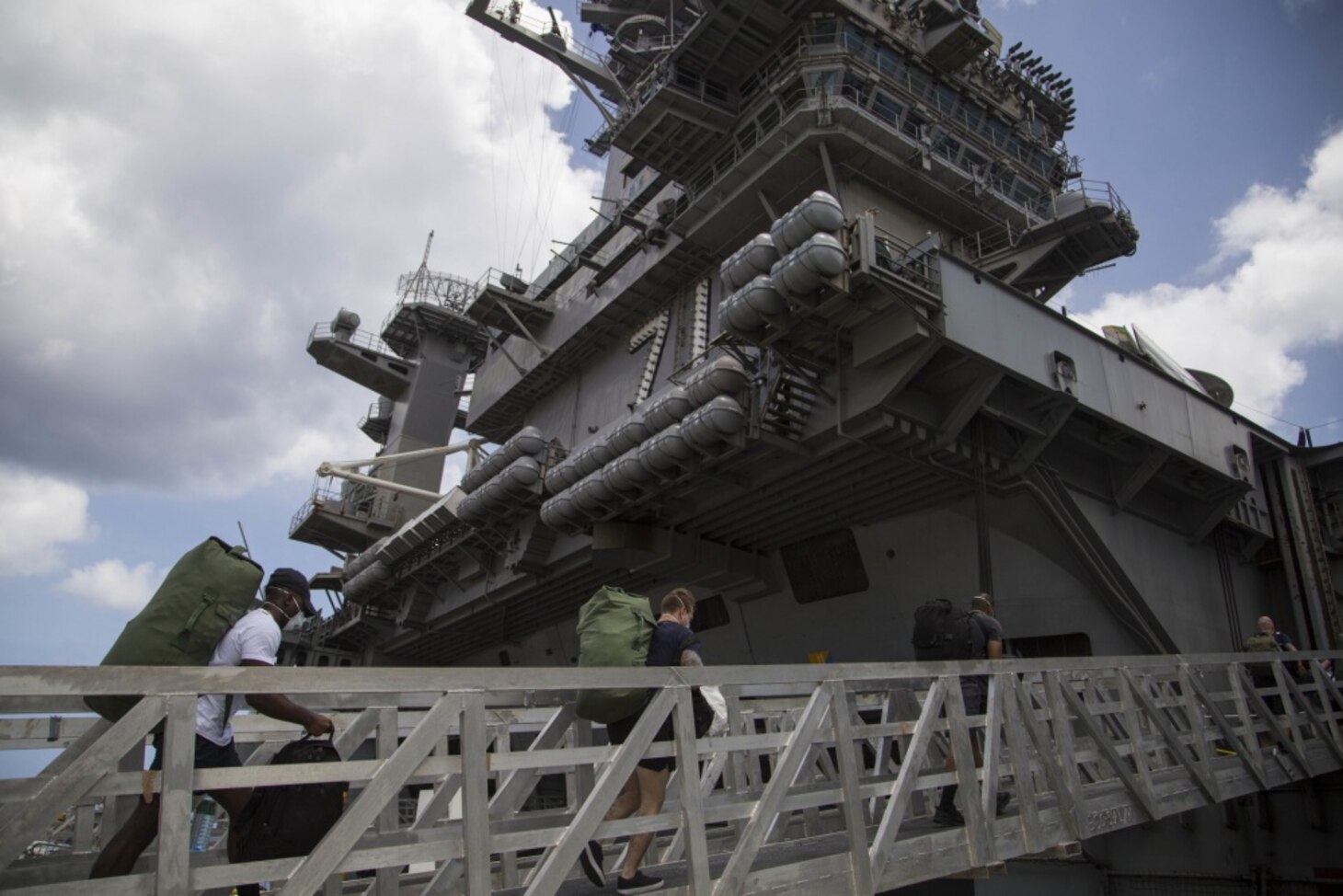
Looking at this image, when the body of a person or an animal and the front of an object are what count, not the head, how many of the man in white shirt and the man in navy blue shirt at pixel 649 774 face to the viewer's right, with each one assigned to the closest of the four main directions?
2

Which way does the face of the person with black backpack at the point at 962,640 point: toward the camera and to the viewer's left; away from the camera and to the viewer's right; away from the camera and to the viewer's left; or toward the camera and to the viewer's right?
away from the camera and to the viewer's right

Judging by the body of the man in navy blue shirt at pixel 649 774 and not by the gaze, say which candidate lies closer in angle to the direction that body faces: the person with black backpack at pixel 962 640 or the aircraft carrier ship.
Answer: the person with black backpack

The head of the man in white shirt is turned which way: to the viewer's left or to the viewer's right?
to the viewer's right

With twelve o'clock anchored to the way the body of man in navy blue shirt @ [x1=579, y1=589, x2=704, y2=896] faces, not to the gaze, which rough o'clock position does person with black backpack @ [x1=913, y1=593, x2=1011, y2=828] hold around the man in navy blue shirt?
The person with black backpack is roughly at 11 o'clock from the man in navy blue shirt.

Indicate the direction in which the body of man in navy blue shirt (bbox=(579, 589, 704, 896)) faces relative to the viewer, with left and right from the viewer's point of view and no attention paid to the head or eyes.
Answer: facing to the right of the viewer

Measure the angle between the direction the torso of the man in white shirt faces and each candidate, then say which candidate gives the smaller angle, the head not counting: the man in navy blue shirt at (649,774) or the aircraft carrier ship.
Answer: the man in navy blue shirt

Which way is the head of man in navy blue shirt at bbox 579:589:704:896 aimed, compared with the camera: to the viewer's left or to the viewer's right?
to the viewer's right

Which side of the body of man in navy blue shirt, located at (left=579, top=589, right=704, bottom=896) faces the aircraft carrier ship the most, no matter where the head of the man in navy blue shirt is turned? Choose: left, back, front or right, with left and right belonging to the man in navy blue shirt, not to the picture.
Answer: left

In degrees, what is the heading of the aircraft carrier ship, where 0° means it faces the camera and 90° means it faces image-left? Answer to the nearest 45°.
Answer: approximately 315°

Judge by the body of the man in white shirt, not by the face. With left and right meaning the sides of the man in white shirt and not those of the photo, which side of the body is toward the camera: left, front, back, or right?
right

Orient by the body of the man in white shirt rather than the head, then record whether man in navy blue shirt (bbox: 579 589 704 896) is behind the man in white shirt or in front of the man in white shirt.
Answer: in front

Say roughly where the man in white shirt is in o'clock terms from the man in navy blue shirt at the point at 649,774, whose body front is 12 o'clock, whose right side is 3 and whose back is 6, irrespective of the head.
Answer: The man in white shirt is roughly at 5 o'clock from the man in navy blue shirt.
